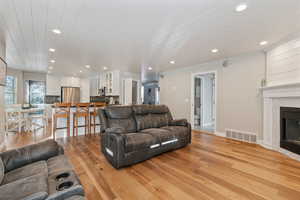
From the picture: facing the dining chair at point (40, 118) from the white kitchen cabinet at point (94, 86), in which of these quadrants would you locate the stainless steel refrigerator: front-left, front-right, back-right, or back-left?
front-right

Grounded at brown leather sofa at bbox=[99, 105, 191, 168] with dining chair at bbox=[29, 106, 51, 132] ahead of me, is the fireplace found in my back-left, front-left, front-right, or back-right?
back-right

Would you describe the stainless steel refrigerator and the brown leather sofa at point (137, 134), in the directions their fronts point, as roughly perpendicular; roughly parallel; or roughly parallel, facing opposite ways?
roughly parallel

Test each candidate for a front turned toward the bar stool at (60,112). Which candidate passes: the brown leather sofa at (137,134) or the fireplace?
the fireplace

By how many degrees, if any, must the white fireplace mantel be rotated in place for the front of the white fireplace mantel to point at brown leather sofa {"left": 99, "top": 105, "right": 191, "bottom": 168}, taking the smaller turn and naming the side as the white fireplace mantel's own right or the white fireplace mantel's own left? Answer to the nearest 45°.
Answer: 0° — it already faces it

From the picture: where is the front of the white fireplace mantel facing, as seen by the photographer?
facing the viewer and to the left of the viewer

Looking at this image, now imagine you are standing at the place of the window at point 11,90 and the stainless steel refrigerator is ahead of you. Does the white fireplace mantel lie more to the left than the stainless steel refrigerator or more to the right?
right

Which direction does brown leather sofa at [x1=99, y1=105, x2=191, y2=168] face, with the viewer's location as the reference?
facing the viewer and to the right of the viewer

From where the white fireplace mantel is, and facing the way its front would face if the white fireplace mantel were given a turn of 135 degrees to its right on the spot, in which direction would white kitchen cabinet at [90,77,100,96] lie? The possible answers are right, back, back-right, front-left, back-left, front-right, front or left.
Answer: left

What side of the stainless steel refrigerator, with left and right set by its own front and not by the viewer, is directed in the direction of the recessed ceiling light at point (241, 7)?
front

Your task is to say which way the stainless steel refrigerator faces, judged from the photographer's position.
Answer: facing the viewer

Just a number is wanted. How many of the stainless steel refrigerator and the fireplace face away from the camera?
0

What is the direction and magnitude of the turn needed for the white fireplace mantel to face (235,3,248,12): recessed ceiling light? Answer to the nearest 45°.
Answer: approximately 45° to its left

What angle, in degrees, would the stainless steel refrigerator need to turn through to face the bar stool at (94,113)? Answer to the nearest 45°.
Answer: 0° — it already faces it
